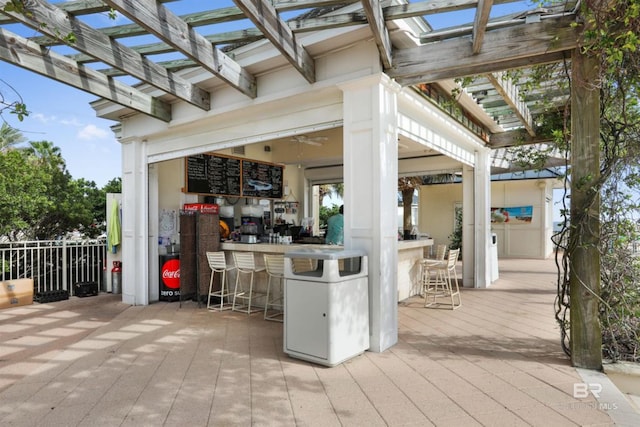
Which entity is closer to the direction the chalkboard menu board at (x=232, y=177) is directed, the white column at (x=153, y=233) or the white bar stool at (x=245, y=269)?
the white bar stool

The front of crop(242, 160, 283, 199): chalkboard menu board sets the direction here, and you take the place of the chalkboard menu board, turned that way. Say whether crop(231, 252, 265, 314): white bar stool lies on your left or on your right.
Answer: on your right

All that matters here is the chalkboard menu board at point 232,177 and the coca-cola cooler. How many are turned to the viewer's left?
0

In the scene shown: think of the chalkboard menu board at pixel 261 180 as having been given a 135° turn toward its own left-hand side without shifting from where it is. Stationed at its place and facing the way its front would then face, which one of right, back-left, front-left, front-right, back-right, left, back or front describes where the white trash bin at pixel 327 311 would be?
back

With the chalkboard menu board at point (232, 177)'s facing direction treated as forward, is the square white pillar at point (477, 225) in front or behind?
in front

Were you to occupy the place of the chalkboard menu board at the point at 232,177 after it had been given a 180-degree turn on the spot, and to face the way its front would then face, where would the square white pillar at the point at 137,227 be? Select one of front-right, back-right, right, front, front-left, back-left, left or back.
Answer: left

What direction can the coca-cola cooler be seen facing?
toward the camera

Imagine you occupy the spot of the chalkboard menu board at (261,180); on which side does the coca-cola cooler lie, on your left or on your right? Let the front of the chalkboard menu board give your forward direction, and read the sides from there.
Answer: on your right

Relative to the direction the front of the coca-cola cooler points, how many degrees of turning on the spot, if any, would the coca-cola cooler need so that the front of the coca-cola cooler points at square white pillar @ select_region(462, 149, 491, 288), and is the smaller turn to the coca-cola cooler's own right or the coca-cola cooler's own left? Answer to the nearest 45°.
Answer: approximately 90° to the coca-cola cooler's own left
